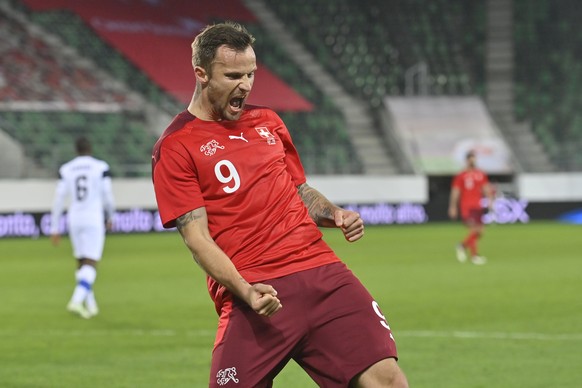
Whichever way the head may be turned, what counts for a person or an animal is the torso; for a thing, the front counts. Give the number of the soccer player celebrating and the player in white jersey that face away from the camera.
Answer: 1

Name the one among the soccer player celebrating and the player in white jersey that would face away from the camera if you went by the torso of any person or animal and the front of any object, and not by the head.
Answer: the player in white jersey

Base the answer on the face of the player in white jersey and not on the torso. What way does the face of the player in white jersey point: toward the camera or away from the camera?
away from the camera

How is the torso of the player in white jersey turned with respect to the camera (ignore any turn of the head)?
away from the camera

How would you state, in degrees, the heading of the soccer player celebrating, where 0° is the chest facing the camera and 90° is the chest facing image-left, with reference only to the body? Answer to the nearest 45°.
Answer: approximately 315°

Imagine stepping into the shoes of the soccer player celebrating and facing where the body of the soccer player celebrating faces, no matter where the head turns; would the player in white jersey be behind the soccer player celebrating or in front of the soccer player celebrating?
behind

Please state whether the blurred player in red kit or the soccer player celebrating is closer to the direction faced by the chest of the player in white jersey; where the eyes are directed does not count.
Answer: the blurred player in red kit

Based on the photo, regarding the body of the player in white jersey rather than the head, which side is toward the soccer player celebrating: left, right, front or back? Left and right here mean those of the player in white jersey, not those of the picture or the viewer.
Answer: back

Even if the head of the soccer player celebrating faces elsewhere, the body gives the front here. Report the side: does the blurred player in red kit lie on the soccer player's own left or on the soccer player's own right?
on the soccer player's own left
